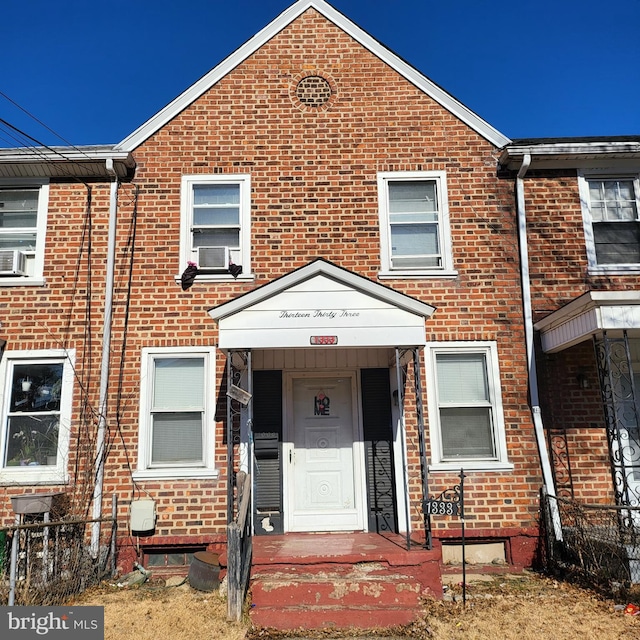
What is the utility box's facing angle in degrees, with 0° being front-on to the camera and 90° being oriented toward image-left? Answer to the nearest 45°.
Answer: approximately 0°

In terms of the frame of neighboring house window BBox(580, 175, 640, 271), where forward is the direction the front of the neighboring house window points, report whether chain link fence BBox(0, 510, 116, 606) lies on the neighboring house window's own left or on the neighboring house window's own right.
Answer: on the neighboring house window's own right

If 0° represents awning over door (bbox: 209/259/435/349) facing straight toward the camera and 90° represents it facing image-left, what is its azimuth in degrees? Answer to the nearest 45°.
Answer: approximately 0°

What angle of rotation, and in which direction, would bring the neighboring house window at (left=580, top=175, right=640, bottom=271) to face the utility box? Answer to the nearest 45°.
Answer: approximately 45° to its right

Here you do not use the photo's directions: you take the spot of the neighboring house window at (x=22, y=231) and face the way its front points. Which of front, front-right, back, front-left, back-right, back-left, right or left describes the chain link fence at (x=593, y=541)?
front-left

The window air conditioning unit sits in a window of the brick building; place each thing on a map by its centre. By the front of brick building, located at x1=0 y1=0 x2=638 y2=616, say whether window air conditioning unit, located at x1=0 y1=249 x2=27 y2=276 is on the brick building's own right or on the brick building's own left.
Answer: on the brick building's own right

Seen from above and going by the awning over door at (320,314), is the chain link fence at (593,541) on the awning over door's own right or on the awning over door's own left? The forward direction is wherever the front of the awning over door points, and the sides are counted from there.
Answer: on the awning over door's own left

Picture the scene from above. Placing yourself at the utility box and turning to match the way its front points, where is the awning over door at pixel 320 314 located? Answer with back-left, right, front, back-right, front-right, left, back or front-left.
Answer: front-left

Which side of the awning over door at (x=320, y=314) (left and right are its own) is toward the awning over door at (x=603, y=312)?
left
